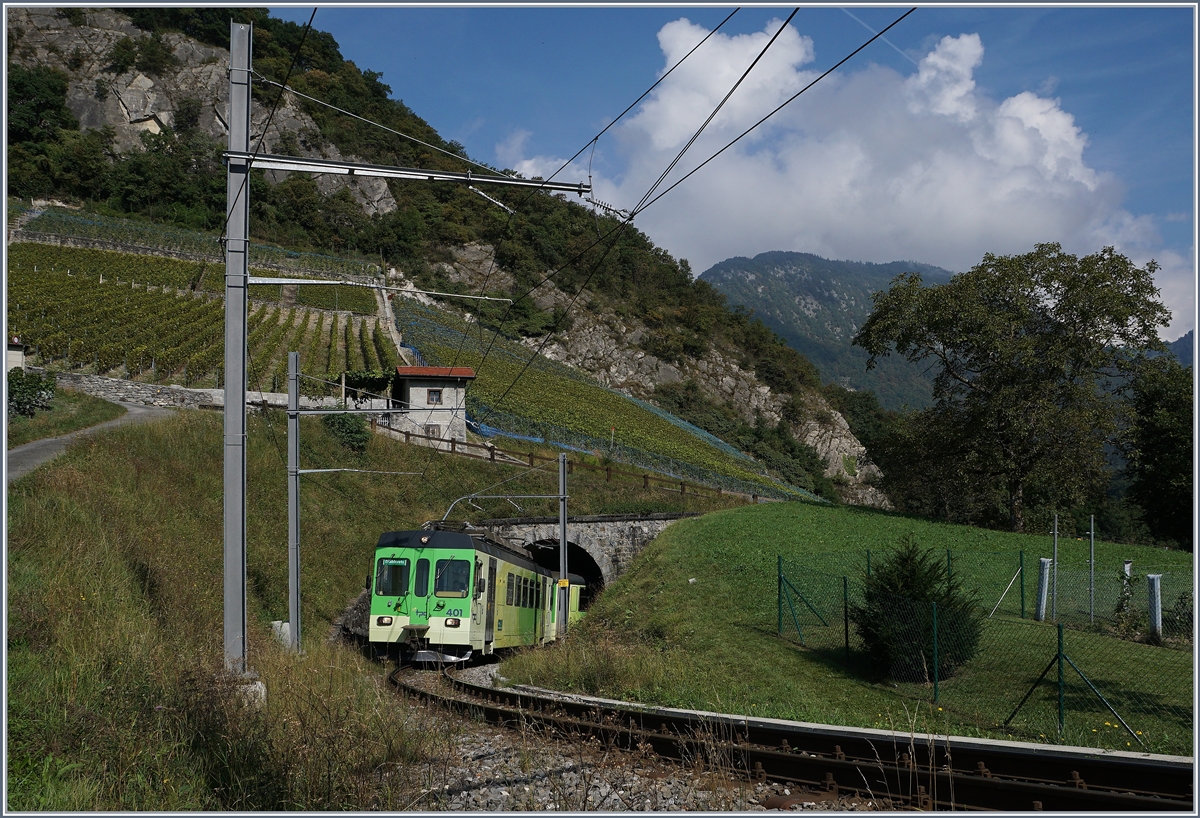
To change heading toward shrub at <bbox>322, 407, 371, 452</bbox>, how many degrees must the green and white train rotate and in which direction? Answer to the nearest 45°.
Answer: approximately 135° to its right

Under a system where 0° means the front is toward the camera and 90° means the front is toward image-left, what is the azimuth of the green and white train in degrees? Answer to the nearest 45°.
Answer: approximately 45°

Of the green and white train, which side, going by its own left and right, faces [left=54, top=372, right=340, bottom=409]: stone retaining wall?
right

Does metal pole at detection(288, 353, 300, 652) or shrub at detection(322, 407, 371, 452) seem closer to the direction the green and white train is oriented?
the metal pole

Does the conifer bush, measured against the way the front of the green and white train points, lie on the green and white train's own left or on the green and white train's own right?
on the green and white train's own left

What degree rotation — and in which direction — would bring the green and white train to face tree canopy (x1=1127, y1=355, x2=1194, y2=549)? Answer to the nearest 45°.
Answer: approximately 180°

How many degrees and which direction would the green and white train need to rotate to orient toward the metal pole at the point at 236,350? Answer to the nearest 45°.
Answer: approximately 45° to its left

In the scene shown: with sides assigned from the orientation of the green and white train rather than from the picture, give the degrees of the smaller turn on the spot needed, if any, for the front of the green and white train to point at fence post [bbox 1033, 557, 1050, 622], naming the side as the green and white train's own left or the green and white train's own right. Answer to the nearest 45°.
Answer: approximately 135° to the green and white train's own left

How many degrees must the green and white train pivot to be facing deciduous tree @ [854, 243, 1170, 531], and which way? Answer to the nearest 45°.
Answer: approximately 180°
